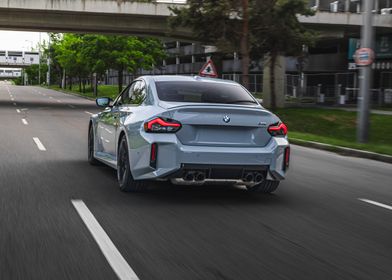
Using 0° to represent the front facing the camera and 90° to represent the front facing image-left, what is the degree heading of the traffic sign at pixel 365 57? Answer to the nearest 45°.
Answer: approximately 0°

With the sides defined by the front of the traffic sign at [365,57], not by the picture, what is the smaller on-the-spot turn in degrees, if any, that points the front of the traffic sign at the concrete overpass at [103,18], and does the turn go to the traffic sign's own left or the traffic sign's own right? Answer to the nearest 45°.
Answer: approximately 135° to the traffic sign's own right

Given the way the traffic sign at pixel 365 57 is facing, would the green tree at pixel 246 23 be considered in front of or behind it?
behind

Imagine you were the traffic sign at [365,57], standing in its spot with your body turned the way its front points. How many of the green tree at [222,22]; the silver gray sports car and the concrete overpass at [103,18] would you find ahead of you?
1

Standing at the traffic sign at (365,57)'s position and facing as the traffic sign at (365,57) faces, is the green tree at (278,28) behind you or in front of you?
behind

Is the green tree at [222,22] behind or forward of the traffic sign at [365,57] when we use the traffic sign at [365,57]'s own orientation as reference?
behind

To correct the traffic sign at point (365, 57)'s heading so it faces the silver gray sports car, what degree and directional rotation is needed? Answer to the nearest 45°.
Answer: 0° — it already faces it
